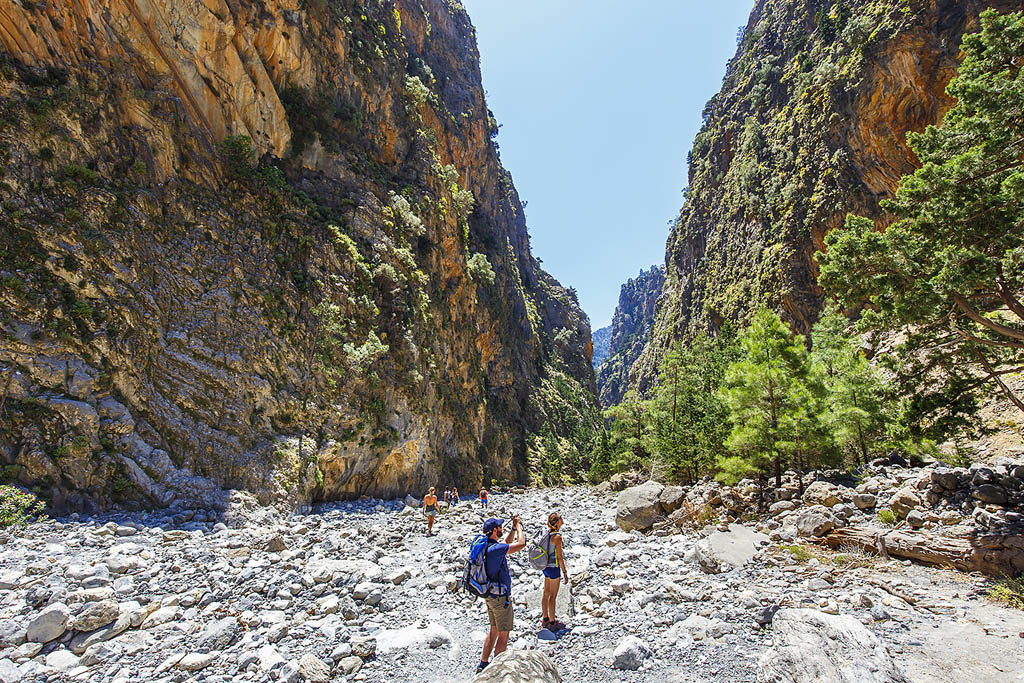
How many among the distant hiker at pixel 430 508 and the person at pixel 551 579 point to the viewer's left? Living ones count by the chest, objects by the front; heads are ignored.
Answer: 0

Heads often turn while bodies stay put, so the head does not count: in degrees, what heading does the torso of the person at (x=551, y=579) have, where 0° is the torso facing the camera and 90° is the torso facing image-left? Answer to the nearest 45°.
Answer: approximately 225°

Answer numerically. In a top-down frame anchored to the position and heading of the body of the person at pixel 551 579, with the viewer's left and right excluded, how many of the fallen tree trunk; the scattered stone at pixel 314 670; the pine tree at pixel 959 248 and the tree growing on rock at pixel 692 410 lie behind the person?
1

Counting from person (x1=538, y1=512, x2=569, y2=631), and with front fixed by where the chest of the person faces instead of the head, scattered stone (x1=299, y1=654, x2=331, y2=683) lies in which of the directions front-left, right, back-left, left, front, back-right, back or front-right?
back

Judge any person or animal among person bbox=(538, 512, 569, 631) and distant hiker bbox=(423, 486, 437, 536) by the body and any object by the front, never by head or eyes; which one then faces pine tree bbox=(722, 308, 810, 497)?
the person

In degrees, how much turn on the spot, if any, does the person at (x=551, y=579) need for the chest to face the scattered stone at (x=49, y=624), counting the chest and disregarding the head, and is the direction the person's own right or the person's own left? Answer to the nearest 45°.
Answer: approximately 135° to the person's own left

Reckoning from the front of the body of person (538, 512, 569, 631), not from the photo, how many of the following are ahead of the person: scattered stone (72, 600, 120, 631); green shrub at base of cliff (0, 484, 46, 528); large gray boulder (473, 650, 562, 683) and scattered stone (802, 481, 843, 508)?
1

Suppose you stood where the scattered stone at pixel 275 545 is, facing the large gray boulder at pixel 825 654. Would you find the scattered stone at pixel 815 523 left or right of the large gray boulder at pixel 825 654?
left

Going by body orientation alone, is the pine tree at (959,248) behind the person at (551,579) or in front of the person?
in front

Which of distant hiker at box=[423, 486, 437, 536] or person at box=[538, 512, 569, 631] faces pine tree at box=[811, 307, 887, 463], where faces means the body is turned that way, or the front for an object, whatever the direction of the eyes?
the person

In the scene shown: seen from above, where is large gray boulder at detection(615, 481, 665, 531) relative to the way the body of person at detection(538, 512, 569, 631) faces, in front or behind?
in front

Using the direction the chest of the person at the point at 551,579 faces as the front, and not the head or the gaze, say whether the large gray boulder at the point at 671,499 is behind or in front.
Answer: in front

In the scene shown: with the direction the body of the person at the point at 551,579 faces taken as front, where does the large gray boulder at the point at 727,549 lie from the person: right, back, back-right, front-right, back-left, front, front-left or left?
front
